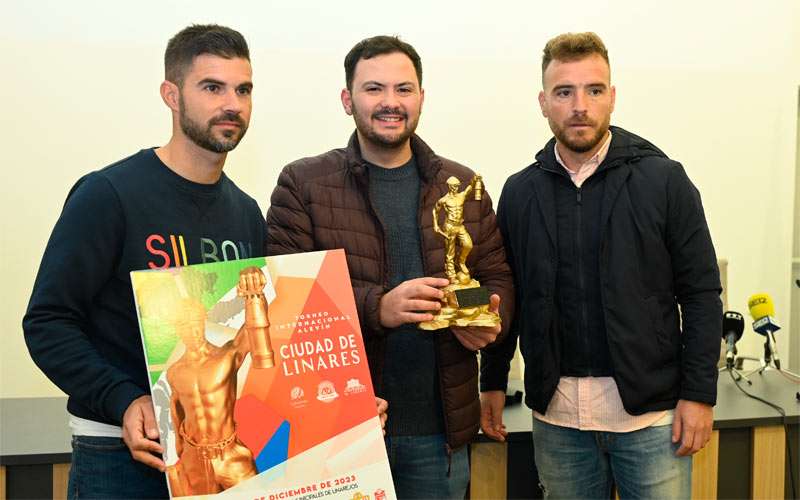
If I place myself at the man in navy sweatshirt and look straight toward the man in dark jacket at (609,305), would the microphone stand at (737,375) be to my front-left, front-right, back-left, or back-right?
front-left

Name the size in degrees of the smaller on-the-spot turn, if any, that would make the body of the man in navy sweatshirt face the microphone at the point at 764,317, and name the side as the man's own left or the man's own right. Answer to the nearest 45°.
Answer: approximately 45° to the man's own left

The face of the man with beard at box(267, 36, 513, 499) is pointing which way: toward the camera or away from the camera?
toward the camera

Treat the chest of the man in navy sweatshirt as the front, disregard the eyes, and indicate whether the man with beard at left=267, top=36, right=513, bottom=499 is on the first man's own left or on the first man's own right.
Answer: on the first man's own left

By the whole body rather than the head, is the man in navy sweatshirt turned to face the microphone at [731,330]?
no

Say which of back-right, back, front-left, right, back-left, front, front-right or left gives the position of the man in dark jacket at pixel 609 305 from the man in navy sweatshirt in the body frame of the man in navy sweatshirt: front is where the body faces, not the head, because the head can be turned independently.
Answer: front-left

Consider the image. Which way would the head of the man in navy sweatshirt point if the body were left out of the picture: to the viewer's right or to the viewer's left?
to the viewer's right

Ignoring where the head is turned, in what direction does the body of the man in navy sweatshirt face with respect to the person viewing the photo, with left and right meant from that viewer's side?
facing the viewer and to the right of the viewer

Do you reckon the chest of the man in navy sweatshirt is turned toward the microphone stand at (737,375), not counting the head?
no

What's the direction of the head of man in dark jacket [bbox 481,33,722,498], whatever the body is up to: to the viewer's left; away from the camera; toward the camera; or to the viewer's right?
toward the camera

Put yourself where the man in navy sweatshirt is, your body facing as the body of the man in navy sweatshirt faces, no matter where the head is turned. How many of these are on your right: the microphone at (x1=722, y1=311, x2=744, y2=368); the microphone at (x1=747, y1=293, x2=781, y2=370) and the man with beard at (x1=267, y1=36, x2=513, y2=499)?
0

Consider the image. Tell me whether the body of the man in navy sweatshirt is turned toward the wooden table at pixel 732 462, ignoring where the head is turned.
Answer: no

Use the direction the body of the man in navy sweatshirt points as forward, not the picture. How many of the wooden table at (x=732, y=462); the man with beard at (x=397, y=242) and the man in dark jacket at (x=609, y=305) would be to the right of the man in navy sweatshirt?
0
